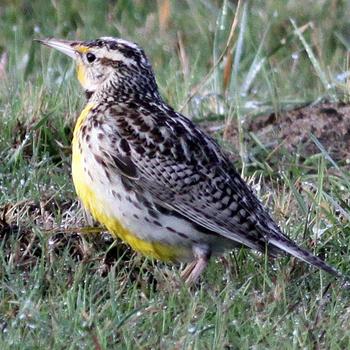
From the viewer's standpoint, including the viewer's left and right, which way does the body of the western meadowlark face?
facing to the left of the viewer
